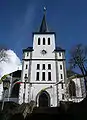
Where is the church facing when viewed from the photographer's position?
facing the viewer
